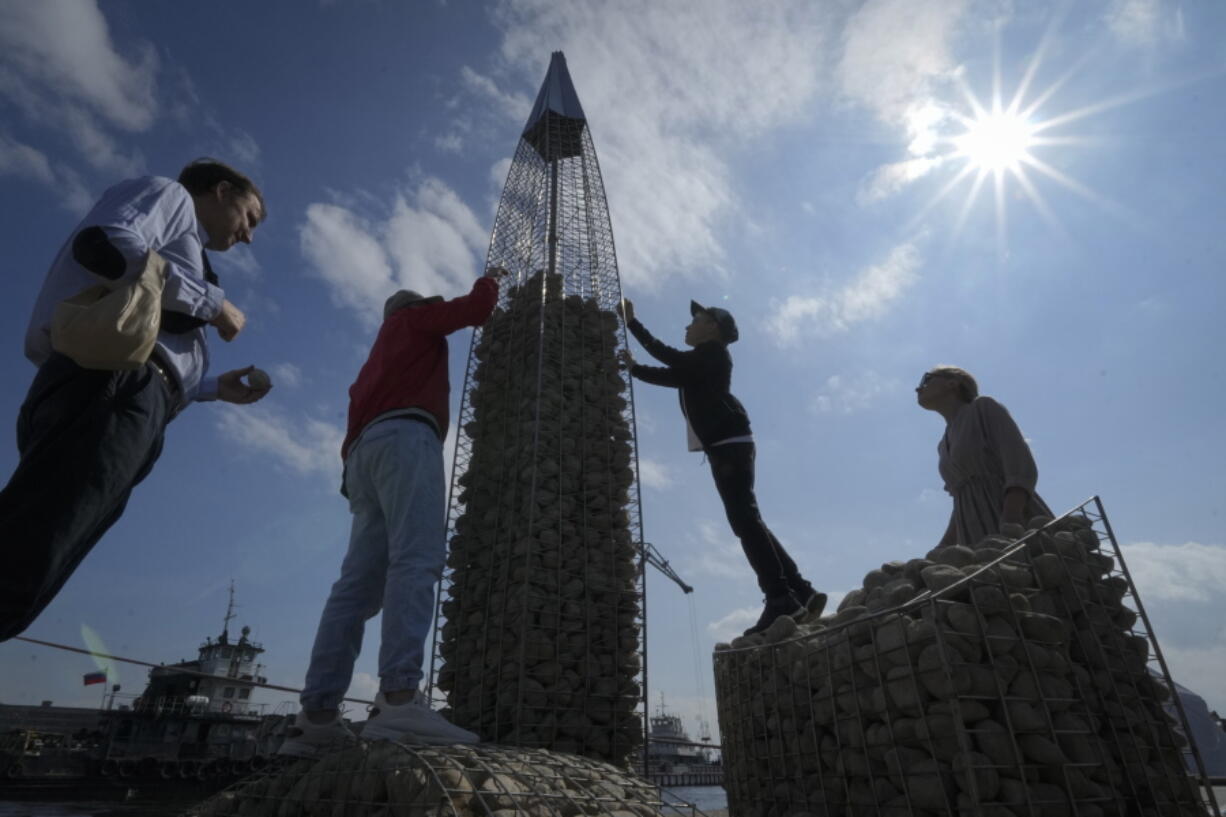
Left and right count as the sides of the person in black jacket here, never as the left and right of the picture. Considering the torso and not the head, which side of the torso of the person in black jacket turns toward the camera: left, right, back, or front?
left

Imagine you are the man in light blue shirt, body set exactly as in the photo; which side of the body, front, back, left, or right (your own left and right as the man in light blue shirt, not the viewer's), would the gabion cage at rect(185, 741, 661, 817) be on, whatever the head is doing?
front

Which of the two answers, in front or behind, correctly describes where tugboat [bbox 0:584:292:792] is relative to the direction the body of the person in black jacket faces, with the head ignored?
in front

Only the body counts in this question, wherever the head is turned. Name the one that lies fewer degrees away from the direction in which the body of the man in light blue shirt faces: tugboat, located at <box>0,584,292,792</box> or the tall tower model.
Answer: the tall tower model

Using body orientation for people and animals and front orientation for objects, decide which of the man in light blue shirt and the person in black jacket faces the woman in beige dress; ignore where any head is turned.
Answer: the man in light blue shirt

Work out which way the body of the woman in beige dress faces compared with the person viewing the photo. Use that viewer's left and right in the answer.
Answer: facing to the left of the viewer

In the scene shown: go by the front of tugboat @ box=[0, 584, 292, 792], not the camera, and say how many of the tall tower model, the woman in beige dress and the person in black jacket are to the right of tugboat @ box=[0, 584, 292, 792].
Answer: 3

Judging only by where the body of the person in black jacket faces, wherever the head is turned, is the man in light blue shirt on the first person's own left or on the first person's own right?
on the first person's own left

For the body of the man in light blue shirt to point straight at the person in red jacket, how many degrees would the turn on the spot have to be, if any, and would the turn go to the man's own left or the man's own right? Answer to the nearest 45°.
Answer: approximately 45° to the man's own left

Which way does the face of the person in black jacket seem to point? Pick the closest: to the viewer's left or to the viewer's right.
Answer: to the viewer's left

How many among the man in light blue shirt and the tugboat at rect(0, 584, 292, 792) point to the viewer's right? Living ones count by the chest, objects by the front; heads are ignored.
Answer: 2

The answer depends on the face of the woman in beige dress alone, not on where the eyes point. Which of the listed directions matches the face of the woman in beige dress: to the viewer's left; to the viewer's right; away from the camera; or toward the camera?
to the viewer's left

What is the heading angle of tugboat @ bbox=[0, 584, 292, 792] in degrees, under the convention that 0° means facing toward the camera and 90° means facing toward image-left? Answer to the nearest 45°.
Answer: approximately 270°

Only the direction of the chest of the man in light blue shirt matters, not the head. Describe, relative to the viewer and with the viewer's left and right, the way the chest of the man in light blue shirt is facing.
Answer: facing to the right of the viewer
